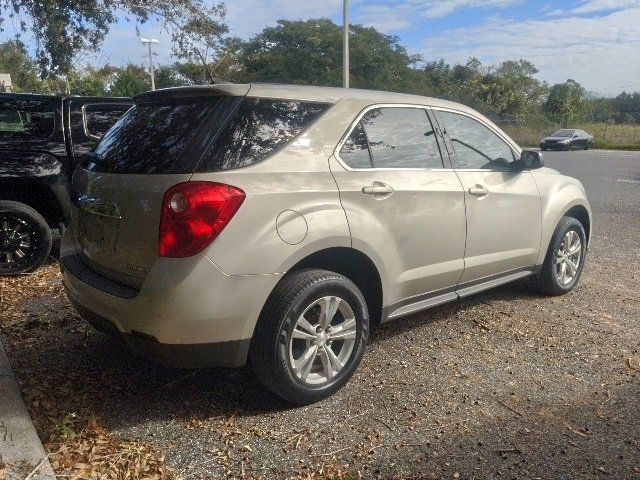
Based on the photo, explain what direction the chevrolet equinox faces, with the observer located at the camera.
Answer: facing away from the viewer and to the right of the viewer

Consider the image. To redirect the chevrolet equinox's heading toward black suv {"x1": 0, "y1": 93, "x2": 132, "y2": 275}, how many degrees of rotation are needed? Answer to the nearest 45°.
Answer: approximately 90° to its left

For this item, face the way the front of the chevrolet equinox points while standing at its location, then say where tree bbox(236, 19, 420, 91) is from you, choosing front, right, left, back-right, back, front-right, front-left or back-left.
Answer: front-left

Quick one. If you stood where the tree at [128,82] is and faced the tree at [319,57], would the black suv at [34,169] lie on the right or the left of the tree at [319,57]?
right

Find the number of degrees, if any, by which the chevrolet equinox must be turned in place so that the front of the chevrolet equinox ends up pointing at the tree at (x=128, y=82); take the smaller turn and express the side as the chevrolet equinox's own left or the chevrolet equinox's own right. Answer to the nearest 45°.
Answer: approximately 45° to the chevrolet equinox's own left
